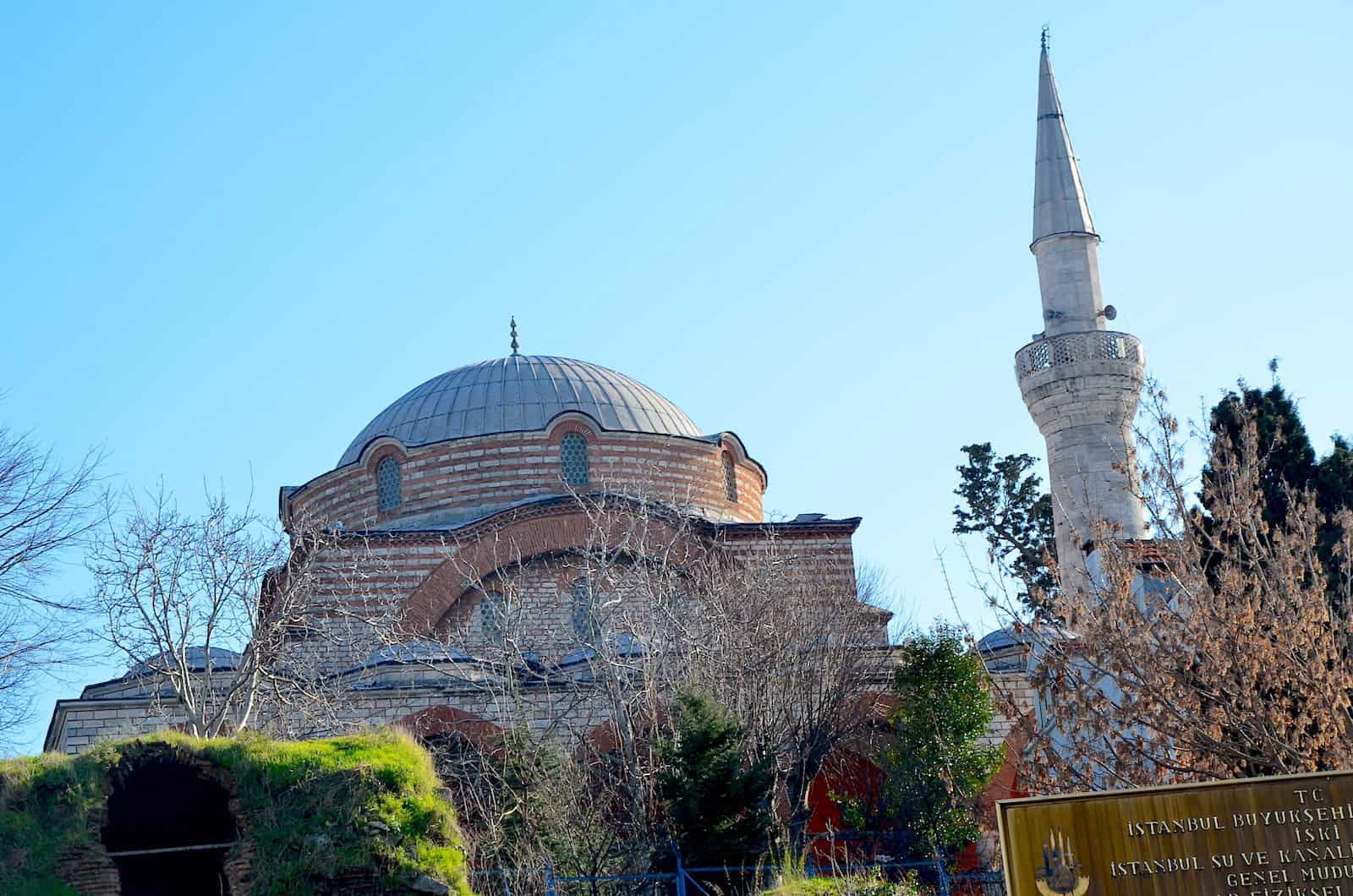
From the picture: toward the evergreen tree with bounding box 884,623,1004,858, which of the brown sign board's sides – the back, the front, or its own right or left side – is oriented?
back

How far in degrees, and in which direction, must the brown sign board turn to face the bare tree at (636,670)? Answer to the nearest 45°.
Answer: approximately 135° to its right

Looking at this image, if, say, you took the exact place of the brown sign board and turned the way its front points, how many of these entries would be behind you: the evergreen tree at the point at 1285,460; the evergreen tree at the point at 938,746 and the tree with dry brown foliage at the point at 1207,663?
3

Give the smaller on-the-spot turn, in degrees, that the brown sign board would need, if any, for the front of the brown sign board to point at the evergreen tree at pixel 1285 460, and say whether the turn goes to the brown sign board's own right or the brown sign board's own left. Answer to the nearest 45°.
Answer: approximately 180°

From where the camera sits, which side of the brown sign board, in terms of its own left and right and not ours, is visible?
front

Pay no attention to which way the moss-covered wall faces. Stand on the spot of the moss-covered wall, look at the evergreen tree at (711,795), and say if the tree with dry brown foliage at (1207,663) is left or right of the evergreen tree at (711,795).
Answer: right

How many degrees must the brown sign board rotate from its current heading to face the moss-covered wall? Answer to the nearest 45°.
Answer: approximately 135° to its right

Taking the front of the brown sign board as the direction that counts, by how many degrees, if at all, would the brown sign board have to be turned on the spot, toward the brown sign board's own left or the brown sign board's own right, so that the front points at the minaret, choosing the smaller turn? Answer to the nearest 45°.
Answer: approximately 180°

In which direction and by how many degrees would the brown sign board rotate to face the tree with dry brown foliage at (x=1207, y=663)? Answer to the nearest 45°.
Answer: approximately 180°
